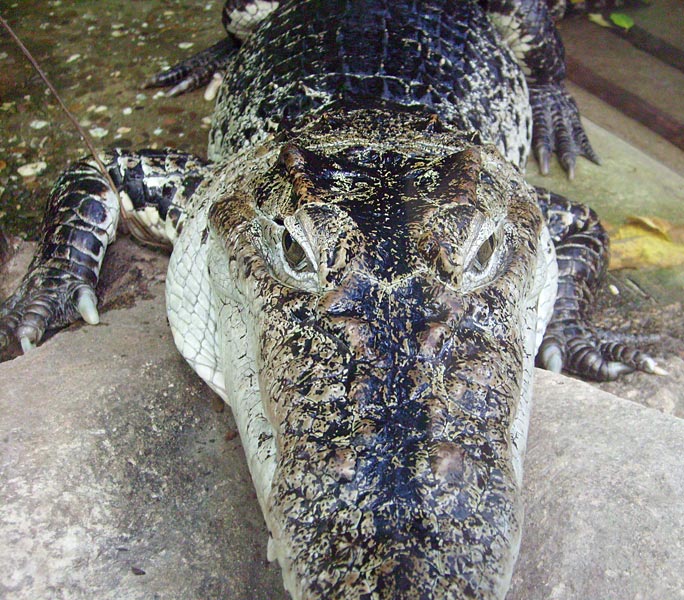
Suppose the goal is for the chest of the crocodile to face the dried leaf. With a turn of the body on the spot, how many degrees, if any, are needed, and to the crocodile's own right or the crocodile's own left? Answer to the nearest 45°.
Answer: approximately 135° to the crocodile's own left

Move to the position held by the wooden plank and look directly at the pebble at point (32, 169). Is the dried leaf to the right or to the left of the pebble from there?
left

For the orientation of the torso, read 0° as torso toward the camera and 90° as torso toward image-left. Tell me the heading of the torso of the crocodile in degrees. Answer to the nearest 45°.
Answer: approximately 0°

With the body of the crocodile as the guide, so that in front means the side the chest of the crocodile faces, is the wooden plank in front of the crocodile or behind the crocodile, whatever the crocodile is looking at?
behind

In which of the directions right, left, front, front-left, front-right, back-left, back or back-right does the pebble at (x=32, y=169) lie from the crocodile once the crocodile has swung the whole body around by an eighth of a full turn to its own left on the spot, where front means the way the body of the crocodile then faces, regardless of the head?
back
